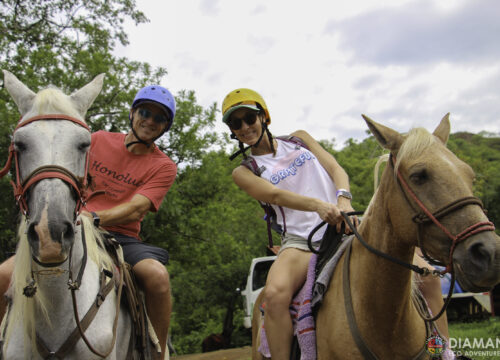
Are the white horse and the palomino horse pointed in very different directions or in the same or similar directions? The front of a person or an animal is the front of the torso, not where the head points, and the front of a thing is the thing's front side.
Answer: same or similar directions

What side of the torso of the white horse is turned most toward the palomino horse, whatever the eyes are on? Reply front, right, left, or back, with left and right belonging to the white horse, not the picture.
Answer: left

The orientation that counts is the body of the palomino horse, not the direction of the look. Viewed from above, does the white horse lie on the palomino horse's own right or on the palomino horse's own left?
on the palomino horse's own right

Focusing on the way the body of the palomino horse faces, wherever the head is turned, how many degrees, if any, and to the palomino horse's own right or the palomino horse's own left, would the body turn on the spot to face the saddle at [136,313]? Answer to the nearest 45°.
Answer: approximately 135° to the palomino horse's own right

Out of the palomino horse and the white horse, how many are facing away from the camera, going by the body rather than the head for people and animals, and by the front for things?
0

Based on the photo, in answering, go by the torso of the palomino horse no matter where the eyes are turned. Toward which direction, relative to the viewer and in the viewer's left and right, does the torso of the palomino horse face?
facing the viewer and to the right of the viewer

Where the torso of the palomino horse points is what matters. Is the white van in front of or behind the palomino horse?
behind

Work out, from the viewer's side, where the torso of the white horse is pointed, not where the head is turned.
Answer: toward the camera

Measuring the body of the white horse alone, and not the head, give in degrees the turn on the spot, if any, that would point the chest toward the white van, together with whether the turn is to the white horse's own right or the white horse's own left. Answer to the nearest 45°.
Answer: approximately 135° to the white horse's own left
